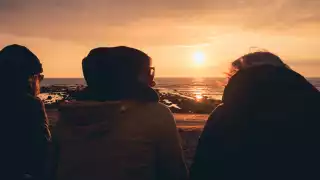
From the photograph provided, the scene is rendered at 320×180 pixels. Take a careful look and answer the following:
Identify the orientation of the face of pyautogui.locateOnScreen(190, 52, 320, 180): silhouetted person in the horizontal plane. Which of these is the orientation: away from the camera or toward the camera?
away from the camera

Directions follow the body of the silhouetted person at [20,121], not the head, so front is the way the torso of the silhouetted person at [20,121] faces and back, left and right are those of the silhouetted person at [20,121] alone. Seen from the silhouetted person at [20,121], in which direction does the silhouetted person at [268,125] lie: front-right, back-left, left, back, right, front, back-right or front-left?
right

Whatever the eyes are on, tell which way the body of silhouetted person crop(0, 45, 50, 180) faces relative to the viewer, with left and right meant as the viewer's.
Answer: facing away from the viewer and to the right of the viewer

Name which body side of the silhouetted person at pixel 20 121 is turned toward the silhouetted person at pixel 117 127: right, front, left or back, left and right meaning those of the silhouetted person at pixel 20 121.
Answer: right

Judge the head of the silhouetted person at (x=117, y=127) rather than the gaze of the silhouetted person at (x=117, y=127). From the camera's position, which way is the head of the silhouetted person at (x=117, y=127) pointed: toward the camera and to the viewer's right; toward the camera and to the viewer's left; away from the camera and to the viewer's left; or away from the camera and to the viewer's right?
away from the camera and to the viewer's right
